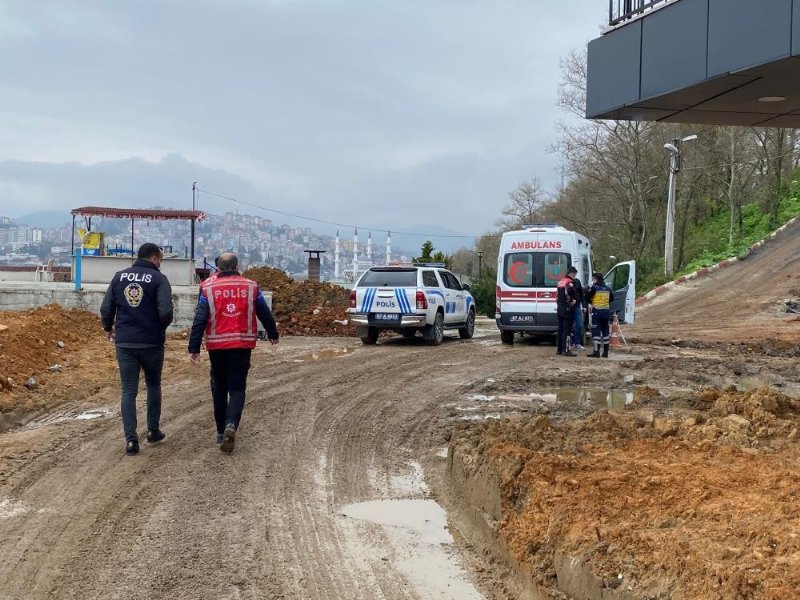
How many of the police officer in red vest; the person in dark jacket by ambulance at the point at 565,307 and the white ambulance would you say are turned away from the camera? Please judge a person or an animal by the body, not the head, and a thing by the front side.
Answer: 2

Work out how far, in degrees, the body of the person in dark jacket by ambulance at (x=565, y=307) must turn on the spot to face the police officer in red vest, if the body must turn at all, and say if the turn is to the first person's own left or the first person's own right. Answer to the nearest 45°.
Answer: approximately 90° to the first person's own right

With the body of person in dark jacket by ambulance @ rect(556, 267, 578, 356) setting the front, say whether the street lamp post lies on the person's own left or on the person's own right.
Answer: on the person's own left

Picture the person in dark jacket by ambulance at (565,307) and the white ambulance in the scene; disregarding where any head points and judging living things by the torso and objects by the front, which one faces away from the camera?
the white ambulance

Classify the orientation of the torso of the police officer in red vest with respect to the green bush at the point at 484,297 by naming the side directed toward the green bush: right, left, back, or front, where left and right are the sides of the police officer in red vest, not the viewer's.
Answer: front

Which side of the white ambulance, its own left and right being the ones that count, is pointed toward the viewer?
back

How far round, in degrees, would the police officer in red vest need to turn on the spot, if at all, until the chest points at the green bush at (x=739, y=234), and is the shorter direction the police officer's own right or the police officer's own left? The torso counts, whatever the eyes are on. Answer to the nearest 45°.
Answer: approximately 45° to the police officer's own right

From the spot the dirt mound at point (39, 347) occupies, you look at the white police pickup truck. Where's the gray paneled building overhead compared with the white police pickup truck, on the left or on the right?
right

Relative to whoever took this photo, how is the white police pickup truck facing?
facing away from the viewer and to the right of the viewer

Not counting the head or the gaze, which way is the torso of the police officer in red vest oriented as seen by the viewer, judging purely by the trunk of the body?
away from the camera

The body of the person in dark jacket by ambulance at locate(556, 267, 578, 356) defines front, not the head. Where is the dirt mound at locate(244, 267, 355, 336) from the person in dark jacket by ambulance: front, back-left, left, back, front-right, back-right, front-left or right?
back-left

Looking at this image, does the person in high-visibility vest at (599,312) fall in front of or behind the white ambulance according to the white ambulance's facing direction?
behind

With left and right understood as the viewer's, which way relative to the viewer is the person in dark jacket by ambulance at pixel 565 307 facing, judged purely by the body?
facing to the right of the viewer

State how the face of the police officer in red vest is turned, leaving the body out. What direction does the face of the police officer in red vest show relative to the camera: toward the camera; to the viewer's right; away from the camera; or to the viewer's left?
away from the camera

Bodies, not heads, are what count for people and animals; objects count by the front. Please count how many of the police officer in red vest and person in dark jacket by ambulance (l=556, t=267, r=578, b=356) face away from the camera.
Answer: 1
